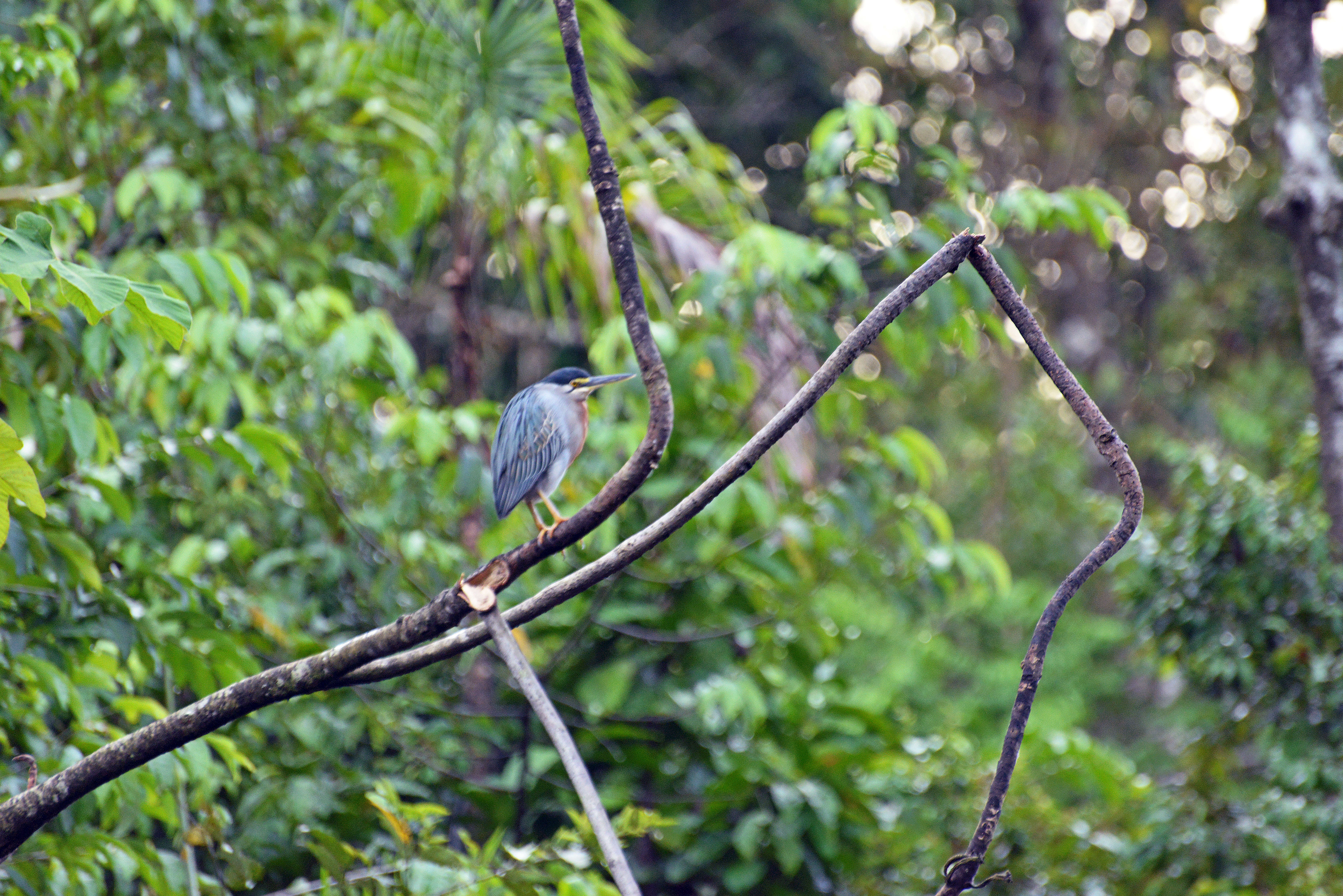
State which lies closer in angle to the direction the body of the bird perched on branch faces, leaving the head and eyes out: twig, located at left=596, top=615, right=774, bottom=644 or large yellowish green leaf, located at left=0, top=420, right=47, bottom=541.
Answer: the twig

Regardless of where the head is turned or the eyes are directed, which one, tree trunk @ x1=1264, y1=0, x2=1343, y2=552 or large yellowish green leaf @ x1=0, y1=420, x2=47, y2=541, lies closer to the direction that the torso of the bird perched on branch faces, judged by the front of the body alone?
the tree trunk

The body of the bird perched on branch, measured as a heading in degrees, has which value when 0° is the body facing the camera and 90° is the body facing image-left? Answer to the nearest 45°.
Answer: approximately 270°

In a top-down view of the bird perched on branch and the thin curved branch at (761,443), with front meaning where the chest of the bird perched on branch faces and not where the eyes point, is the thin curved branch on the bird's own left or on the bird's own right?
on the bird's own right

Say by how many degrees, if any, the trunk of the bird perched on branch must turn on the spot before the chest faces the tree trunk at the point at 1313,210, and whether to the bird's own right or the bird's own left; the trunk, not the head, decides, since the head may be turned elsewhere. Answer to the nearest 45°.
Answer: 0° — it already faces it
